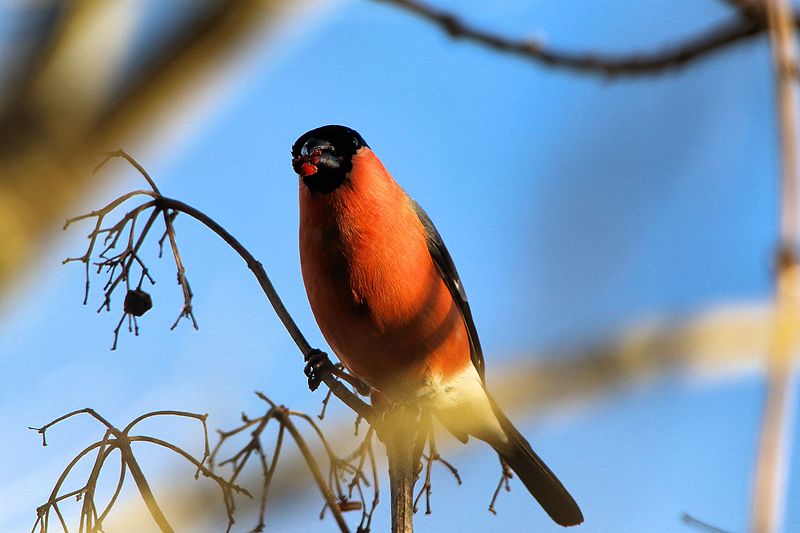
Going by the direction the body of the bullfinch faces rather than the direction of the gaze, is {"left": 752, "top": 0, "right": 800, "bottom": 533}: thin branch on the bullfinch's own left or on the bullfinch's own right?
on the bullfinch's own left

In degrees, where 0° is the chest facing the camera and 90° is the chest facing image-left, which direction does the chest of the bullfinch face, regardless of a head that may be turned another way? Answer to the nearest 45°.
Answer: approximately 45°
